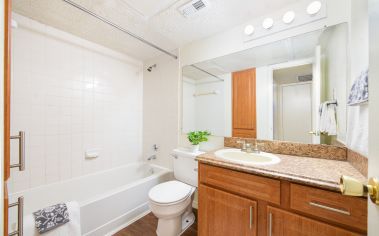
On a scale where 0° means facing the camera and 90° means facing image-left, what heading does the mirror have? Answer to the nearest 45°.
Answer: approximately 45°

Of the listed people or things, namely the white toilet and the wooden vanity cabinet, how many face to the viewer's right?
0

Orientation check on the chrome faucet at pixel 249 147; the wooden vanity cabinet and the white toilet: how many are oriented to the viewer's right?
0

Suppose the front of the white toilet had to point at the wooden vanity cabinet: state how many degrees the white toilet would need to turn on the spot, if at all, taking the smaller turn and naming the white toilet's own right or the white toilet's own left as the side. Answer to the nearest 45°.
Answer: approximately 90° to the white toilet's own left

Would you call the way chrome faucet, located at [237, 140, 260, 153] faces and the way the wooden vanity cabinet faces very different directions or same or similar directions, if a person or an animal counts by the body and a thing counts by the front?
same or similar directions

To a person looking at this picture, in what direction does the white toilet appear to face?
facing the viewer and to the left of the viewer

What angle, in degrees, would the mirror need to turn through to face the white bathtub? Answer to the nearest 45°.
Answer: approximately 45° to its right

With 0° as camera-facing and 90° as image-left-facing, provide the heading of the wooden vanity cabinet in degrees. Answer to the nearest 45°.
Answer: approximately 45°

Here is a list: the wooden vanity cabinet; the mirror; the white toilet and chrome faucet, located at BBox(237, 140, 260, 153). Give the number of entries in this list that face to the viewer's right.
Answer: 0
